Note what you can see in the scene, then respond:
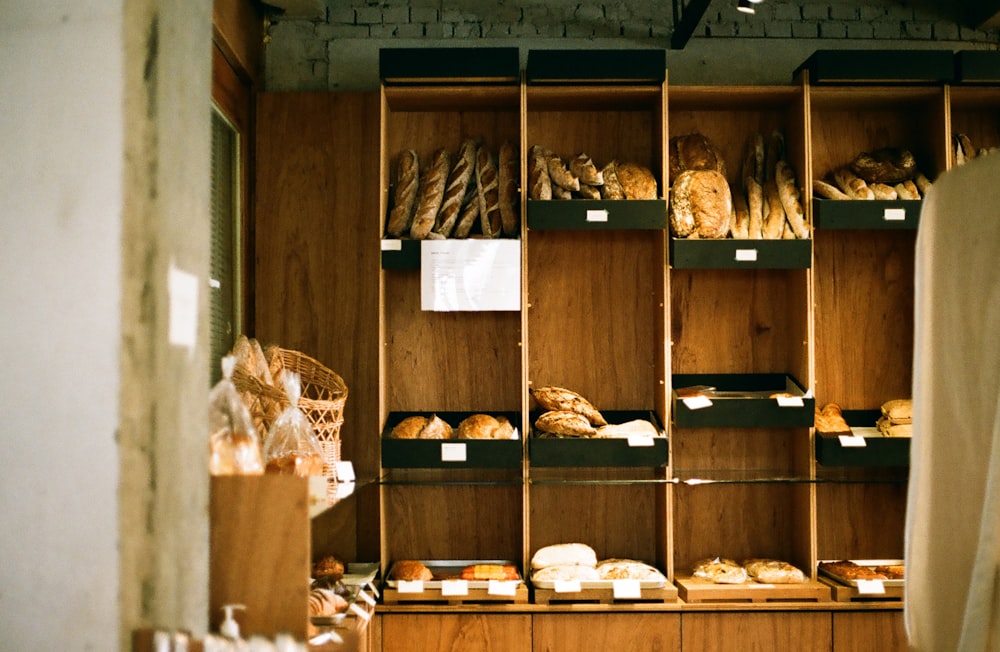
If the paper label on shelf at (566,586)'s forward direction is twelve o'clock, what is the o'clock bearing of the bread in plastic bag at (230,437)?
The bread in plastic bag is roughly at 1 o'clock from the paper label on shelf.

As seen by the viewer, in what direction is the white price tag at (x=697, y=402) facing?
toward the camera

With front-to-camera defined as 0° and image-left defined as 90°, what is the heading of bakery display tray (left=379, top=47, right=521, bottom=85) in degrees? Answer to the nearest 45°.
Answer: approximately 0°

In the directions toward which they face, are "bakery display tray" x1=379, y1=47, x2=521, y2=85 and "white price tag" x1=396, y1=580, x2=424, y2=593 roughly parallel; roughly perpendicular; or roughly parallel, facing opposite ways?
roughly parallel

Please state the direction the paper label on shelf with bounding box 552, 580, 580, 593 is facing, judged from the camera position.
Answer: facing the viewer

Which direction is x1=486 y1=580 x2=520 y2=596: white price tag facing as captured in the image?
toward the camera

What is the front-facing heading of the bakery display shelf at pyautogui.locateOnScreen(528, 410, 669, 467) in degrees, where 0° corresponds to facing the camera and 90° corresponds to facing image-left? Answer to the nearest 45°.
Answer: approximately 0°

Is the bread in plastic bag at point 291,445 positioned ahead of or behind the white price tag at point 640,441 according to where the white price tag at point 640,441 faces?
ahead
